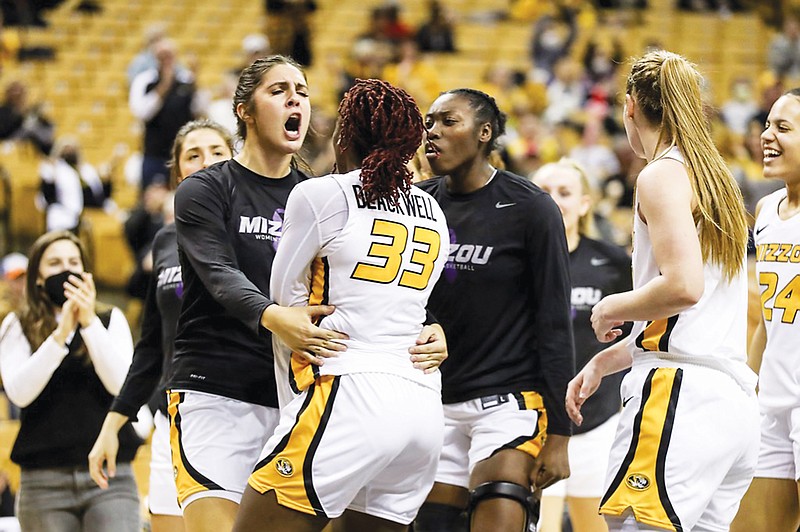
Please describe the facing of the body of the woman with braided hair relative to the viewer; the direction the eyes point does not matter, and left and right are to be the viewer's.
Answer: facing away from the viewer and to the left of the viewer

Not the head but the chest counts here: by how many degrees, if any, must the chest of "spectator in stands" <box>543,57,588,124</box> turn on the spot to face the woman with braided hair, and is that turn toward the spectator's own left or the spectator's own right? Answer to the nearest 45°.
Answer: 0° — they already face them

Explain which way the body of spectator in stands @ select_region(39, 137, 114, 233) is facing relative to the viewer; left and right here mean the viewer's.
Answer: facing the viewer and to the right of the viewer

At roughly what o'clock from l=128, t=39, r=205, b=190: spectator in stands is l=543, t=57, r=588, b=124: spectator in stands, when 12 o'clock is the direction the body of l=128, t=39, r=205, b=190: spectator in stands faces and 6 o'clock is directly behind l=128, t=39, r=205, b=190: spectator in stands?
l=543, t=57, r=588, b=124: spectator in stands is roughly at 8 o'clock from l=128, t=39, r=205, b=190: spectator in stands.

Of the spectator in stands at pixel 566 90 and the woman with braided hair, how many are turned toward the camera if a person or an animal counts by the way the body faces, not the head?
1

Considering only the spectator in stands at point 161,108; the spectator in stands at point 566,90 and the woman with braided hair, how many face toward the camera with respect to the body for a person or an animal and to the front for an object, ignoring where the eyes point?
2

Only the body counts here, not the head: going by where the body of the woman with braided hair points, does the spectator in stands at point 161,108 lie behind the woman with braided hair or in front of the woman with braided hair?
in front

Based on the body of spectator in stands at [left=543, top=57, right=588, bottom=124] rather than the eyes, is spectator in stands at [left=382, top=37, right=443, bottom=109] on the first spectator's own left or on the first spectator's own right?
on the first spectator's own right
